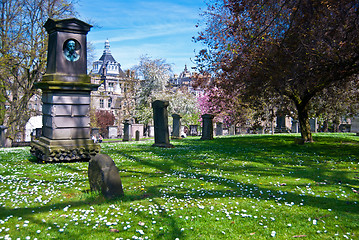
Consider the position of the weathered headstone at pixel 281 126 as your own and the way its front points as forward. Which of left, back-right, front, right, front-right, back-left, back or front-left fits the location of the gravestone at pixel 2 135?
front-right

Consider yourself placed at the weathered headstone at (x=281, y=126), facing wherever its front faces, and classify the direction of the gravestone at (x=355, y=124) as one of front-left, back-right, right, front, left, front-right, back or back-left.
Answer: left

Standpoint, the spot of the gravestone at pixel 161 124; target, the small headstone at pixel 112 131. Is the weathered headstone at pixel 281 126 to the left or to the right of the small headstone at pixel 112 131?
right

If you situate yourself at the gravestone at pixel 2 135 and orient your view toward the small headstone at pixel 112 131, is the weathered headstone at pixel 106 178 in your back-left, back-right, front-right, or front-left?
back-right

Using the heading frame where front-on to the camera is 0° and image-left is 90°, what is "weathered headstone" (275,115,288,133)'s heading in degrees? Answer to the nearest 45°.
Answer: approximately 0°

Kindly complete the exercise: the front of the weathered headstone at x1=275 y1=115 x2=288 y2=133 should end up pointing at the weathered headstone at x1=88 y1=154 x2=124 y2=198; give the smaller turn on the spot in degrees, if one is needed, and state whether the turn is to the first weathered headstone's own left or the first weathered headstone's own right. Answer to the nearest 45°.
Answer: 0° — it already faces it

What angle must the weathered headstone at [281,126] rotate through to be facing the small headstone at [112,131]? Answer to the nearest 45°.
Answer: approximately 90° to its right

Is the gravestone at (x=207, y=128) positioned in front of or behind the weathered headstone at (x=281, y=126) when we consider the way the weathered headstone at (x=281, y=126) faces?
in front

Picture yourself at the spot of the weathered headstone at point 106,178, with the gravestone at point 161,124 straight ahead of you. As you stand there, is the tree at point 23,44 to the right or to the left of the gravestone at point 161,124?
left
